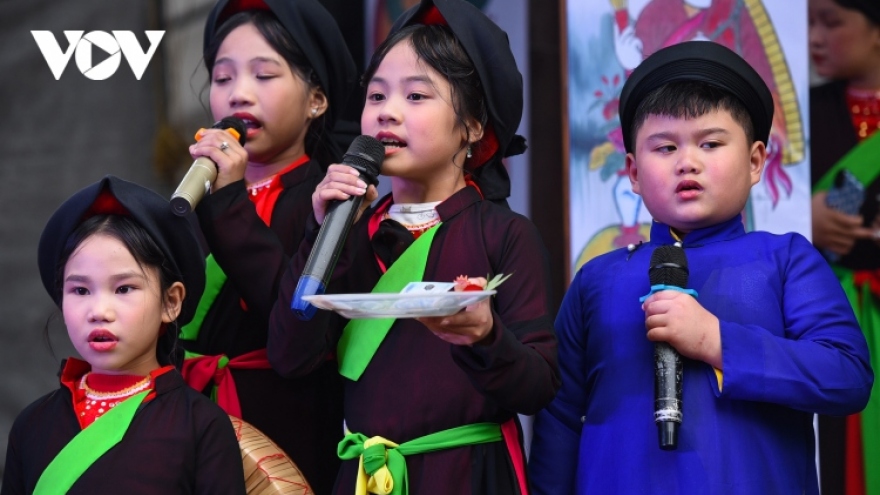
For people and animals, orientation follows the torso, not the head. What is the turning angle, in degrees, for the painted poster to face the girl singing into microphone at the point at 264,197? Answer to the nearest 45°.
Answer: approximately 45° to its right

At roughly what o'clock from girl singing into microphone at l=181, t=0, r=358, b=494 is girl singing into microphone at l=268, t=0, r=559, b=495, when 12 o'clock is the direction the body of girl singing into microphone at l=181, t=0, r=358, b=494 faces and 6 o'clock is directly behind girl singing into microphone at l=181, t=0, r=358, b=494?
girl singing into microphone at l=268, t=0, r=559, b=495 is roughly at 9 o'clock from girl singing into microphone at l=181, t=0, r=358, b=494.

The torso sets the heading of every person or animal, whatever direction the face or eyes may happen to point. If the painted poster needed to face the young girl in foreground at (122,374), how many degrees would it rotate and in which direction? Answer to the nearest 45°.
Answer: approximately 45° to its right

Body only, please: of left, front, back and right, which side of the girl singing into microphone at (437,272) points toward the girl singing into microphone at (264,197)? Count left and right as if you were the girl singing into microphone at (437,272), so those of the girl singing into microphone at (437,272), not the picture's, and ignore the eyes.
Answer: right

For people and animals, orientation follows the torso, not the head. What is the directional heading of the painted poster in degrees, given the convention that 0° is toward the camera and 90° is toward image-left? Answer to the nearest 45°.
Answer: approximately 0°
